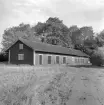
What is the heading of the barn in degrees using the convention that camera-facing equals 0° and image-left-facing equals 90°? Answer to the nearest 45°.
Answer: approximately 315°
